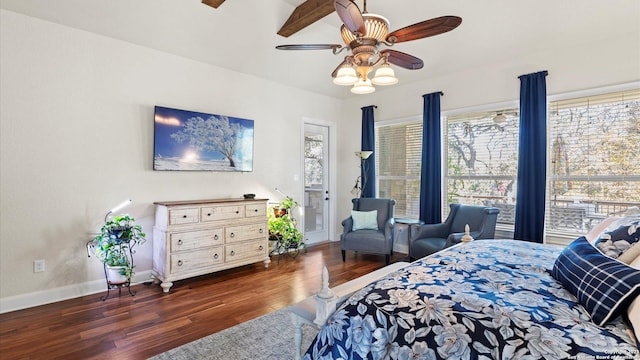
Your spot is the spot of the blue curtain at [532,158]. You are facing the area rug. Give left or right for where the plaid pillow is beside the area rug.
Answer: left

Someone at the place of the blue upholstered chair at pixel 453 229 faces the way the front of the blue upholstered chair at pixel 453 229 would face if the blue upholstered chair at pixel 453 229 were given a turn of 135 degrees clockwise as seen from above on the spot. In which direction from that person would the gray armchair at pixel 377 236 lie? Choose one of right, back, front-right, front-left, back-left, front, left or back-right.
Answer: left

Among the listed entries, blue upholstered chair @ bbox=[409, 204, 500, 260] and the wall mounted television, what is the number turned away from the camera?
0

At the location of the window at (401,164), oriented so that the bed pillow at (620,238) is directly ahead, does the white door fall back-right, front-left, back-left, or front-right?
back-right

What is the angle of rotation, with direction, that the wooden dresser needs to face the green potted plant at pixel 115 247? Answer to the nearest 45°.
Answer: approximately 135° to its right

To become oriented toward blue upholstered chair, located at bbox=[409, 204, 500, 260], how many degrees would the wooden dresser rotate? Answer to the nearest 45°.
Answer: approximately 45° to its left

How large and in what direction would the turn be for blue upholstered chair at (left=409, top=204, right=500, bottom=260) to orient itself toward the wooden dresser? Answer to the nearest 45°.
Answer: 0° — it already faces it

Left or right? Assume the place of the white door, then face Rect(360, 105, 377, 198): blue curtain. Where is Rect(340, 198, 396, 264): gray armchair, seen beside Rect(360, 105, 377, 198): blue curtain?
right

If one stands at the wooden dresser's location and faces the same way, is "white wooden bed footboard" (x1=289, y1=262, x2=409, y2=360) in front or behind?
in front

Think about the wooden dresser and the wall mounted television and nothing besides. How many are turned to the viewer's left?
0

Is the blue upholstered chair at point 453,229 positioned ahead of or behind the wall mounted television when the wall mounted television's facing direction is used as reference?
ahead

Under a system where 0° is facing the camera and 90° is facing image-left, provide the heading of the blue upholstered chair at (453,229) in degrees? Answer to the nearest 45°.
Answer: approximately 45°

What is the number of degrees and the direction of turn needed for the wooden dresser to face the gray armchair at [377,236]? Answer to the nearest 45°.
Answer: approximately 45° to its left

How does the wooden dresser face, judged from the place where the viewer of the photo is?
facing the viewer and to the right of the viewer
